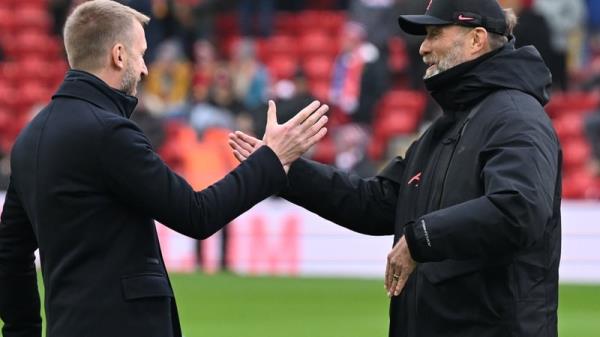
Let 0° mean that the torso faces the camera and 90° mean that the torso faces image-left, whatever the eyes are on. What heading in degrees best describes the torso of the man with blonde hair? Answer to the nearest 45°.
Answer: approximately 225°

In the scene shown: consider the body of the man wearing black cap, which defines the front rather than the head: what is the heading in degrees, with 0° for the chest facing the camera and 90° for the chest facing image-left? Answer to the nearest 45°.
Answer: approximately 45°

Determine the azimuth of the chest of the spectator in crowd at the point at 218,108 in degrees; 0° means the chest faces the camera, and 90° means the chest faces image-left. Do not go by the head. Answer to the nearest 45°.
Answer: approximately 0°

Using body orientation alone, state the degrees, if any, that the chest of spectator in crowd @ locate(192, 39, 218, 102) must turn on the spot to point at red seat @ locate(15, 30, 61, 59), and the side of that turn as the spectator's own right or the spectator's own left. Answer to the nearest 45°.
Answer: approximately 135° to the spectator's own right

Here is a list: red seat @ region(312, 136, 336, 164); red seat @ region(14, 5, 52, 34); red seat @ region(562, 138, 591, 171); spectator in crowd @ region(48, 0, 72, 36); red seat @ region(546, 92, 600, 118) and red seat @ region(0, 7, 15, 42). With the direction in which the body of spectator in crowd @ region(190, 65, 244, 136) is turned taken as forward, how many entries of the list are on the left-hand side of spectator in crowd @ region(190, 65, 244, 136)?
3

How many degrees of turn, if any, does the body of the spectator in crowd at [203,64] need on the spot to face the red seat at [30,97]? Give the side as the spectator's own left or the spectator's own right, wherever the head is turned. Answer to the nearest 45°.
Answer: approximately 90° to the spectator's own right
